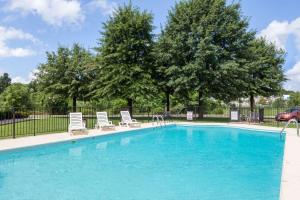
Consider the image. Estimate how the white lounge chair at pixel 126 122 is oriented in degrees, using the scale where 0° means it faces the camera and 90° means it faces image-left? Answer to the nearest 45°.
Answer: approximately 315°

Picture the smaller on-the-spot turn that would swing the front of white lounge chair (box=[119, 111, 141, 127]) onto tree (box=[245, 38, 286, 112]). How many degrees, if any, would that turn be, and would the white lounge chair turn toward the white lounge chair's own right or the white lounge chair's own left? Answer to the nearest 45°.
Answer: approximately 90° to the white lounge chair's own left

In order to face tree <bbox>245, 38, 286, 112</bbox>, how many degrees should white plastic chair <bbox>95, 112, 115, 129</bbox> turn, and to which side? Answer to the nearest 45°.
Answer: approximately 90° to its left

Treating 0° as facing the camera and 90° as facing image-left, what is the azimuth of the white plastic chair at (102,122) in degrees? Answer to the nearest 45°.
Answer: approximately 315°

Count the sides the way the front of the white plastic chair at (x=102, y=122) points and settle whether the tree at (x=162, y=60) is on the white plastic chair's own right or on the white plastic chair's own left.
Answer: on the white plastic chair's own left

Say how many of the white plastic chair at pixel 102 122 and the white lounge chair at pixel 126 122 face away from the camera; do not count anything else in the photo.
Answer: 0

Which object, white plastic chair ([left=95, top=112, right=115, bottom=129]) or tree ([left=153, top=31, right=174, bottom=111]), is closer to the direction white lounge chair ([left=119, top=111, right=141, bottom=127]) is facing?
the white plastic chair

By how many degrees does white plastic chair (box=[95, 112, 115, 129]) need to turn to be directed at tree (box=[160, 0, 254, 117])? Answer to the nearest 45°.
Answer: approximately 90° to its left

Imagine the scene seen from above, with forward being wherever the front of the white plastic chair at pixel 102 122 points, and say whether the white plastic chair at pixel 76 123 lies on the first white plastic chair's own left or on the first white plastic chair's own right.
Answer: on the first white plastic chair's own right

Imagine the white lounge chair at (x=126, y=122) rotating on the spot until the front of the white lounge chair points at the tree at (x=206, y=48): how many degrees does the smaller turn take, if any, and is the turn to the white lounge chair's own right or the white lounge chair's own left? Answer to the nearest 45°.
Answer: approximately 90° to the white lounge chair's own left
